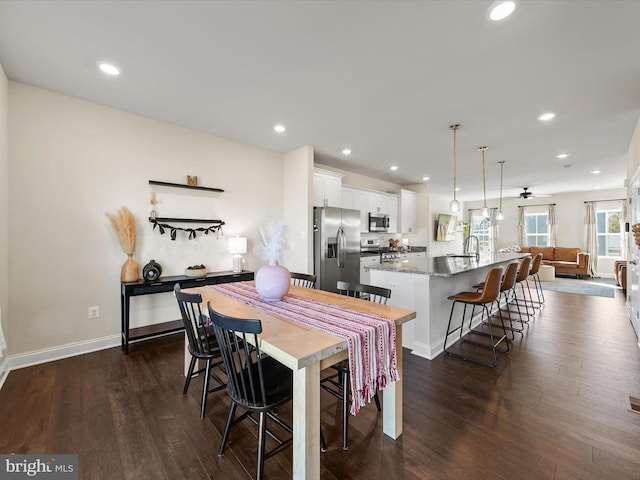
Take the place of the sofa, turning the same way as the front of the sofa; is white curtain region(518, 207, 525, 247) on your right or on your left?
on your right

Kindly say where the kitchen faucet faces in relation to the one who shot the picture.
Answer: facing to the left of the viewer

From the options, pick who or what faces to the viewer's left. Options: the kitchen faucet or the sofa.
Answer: the kitchen faucet

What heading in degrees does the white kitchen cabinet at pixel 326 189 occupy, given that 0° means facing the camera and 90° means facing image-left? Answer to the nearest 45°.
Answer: approximately 315°

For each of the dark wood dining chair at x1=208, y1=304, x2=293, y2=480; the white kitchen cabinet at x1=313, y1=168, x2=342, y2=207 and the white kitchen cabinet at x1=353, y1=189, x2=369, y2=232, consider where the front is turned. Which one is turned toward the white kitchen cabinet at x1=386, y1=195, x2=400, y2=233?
the dark wood dining chair

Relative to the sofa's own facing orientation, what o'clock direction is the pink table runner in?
The pink table runner is roughly at 12 o'clock from the sofa.

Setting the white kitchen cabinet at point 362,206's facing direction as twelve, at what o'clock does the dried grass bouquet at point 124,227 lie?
The dried grass bouquet is roughly at 3 o'clock from the white kitchen cabinet.

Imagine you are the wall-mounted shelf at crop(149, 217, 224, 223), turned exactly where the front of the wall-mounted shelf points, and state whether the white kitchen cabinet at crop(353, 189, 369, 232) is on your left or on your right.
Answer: on your left

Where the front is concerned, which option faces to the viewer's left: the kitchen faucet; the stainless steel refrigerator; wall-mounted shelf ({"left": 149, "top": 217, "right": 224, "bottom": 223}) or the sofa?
the kitchen faucet

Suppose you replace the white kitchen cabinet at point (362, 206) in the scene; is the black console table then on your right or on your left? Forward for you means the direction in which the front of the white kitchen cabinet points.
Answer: on your right

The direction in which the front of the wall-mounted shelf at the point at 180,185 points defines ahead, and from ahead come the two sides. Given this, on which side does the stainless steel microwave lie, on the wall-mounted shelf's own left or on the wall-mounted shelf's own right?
on the wall-mounted shelf's own left

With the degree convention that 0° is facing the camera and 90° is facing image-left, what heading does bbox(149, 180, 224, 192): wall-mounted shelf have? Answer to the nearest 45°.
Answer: approximately 315°
